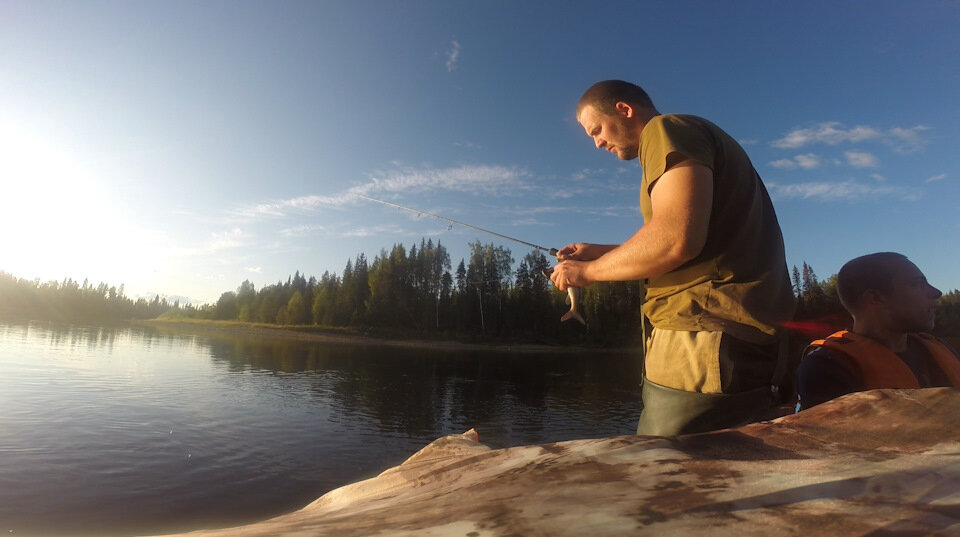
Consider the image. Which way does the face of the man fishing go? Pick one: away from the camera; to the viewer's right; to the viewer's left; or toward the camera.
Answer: to the viewer's left

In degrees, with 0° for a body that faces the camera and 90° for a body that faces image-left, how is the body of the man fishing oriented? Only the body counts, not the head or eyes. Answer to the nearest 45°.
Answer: approximately 90°
